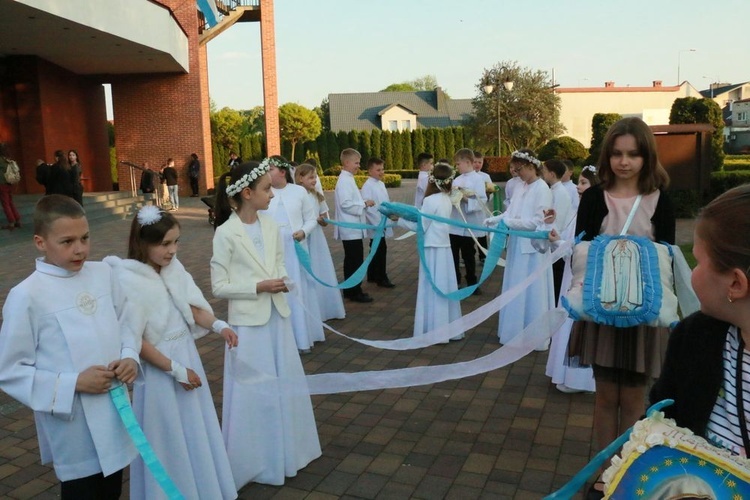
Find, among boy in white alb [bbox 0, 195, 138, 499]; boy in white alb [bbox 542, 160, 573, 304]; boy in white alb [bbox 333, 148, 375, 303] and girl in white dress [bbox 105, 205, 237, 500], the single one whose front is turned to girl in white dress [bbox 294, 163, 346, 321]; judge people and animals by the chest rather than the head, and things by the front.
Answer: boy in white alb [bbox 542, 160, 573, 304]

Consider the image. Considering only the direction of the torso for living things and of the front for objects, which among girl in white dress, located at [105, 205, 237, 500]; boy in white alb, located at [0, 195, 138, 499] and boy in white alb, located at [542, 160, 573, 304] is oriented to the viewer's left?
boy in white alb, located at [542, 160, 573, 304]

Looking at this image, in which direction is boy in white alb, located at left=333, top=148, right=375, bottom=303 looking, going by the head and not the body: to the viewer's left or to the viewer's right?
to the viewer's right

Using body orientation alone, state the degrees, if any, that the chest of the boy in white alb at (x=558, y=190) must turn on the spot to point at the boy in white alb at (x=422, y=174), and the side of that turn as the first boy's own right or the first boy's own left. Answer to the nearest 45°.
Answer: approximately 45° to the first boy's own right

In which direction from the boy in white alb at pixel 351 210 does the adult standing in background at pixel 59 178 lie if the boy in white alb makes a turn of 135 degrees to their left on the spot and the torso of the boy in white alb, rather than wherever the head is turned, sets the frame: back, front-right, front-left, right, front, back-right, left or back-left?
front

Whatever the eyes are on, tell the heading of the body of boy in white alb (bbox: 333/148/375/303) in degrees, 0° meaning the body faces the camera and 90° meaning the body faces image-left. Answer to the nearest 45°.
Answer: approximately 270°

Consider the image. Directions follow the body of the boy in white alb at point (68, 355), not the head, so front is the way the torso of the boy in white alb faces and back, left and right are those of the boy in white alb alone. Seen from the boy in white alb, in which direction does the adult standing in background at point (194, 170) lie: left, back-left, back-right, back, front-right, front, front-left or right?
back-left

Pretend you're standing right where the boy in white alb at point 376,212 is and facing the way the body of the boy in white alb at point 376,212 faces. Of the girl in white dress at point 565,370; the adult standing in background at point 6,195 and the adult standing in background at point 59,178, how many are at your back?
2

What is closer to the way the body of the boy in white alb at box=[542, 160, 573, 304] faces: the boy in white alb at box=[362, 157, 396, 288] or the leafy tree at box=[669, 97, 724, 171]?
the boy in white alb

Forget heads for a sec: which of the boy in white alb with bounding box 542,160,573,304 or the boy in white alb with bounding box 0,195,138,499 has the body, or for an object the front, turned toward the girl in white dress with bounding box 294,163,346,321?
the boy in white alb with bounding box 542,160,573,304
